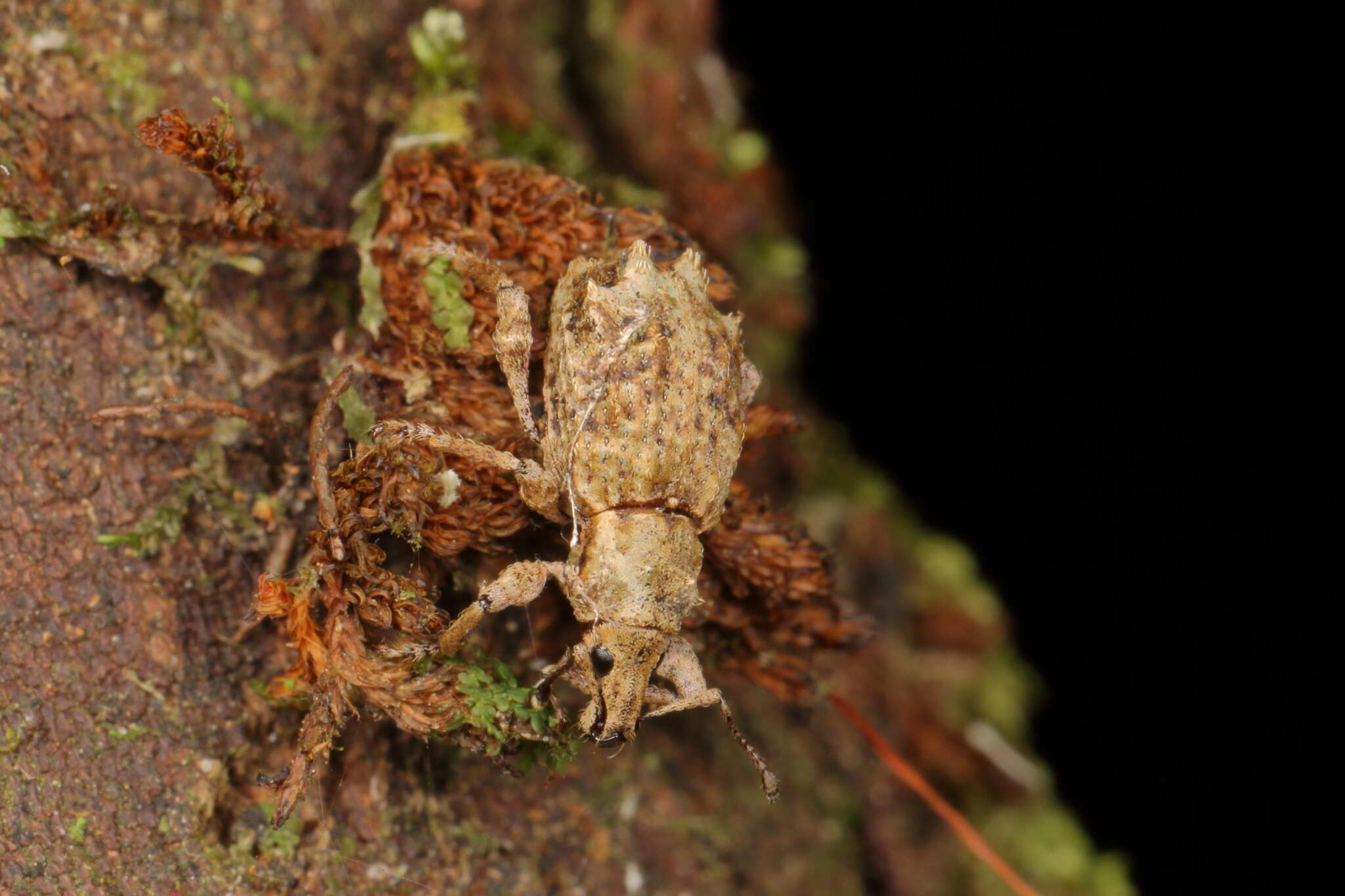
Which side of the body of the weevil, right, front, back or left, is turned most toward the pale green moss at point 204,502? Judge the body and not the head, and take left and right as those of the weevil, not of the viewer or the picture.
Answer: right

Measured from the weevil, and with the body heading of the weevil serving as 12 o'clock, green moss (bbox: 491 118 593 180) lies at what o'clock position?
The green moss is roughly at 5 o'clock from the weevil.

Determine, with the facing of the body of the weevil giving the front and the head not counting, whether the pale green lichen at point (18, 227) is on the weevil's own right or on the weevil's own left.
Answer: on the weevil's own right

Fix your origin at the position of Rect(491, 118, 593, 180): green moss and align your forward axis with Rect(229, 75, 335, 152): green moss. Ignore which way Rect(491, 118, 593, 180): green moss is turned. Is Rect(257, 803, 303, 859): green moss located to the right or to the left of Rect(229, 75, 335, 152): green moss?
left

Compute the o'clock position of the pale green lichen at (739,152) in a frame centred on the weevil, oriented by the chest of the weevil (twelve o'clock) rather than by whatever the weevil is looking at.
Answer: The pale green lichen is roughly at 6 o'clock from the weevil.

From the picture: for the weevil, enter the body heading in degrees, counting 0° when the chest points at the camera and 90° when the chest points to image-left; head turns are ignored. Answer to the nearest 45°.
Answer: approximately 0°

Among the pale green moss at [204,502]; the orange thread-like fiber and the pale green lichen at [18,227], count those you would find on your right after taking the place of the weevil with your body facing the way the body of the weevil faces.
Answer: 2

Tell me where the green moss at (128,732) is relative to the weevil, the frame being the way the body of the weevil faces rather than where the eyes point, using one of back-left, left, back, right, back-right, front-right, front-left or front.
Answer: front-right

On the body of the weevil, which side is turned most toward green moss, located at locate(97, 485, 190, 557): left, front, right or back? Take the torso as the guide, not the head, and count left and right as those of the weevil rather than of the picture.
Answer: right

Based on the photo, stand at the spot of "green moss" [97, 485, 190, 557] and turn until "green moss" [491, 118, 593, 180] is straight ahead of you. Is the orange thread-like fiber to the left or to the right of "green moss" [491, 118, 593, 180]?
right
